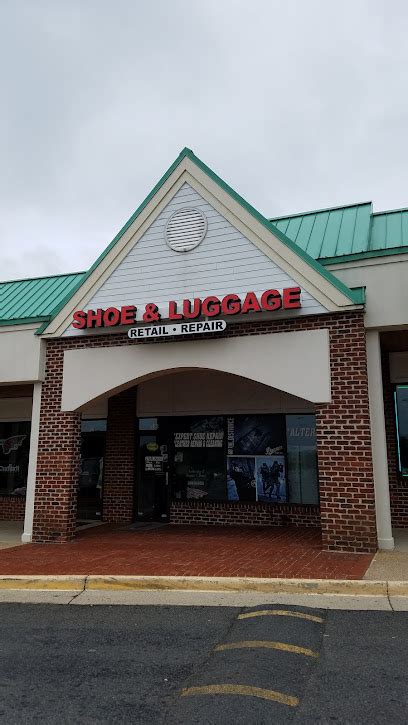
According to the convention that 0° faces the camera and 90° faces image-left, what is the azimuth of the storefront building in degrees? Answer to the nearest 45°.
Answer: approximately 0°
